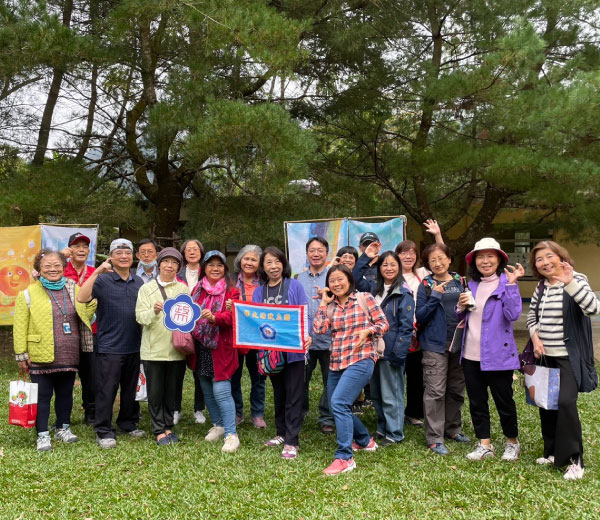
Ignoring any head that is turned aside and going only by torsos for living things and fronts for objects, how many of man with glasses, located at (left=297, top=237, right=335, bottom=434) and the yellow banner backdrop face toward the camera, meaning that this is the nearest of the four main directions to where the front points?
2

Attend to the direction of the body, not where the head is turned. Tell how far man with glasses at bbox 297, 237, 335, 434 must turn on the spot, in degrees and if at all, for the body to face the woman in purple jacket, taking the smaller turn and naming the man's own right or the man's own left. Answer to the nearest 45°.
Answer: approximately 45° to the man's own left

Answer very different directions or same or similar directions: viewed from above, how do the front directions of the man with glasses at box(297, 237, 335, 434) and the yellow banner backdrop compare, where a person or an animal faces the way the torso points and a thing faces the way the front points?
same or similar directions

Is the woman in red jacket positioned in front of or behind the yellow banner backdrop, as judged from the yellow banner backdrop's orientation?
in front

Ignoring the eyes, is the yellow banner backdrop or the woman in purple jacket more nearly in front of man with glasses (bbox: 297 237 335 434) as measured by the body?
the woman in purple jacket

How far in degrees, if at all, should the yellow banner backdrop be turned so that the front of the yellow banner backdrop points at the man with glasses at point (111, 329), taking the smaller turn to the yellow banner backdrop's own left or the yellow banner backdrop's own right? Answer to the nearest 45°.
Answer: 0° — it already faces them

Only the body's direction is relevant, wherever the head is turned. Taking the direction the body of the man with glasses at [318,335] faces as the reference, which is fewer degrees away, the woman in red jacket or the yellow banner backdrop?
the woman in red jacket

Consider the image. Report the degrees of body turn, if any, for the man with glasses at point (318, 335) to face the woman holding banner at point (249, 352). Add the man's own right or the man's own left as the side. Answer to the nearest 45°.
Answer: approximately 90° to the man's own right

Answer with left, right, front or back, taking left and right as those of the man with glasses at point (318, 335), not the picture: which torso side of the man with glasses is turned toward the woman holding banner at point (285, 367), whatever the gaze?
front

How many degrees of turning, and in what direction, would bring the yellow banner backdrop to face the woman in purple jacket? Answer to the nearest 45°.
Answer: approximately 45° to its left

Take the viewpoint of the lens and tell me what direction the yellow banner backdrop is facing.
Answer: facing the viewer

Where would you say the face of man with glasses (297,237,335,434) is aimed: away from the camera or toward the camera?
toward the camera

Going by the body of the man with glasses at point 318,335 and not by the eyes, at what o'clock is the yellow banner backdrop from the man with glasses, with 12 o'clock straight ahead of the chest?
The yellow banner backdrop is roughly at 4 o'clock from the man with glasses.

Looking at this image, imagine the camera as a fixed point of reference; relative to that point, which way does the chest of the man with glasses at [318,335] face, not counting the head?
toward the camera
